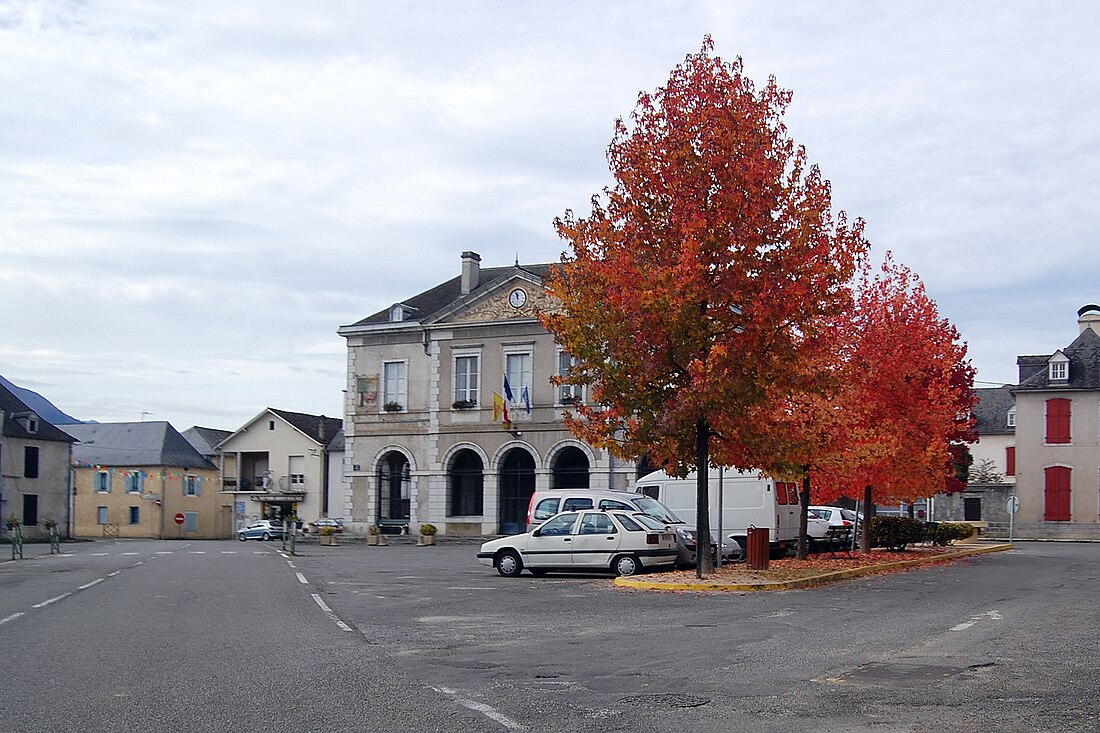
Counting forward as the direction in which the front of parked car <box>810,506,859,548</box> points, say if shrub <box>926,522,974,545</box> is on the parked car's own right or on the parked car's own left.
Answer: on the parked car's own right

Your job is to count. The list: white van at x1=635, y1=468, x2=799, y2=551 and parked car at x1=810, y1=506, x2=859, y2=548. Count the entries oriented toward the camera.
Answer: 0

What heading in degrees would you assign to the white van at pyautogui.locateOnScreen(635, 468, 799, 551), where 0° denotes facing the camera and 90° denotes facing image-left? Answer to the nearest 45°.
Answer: approximately 135°

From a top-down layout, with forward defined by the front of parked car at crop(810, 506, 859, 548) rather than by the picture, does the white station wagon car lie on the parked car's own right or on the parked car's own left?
on the parked car's own left

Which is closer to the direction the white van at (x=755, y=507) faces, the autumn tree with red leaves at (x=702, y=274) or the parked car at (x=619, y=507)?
the parked car

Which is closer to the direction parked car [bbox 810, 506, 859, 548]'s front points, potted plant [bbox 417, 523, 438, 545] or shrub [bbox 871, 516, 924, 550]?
the potted plant

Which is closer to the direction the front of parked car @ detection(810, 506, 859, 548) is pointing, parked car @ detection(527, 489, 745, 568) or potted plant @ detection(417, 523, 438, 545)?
the potted plant

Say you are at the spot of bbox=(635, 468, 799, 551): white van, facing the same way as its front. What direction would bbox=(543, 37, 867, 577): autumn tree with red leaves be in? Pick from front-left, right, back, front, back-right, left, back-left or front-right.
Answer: back-left

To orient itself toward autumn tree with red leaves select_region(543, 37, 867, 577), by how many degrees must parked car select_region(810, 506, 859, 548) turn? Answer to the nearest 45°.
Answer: approximately 135° to its left

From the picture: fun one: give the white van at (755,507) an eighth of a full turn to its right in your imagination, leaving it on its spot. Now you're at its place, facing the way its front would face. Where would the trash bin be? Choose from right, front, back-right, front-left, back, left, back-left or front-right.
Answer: back
